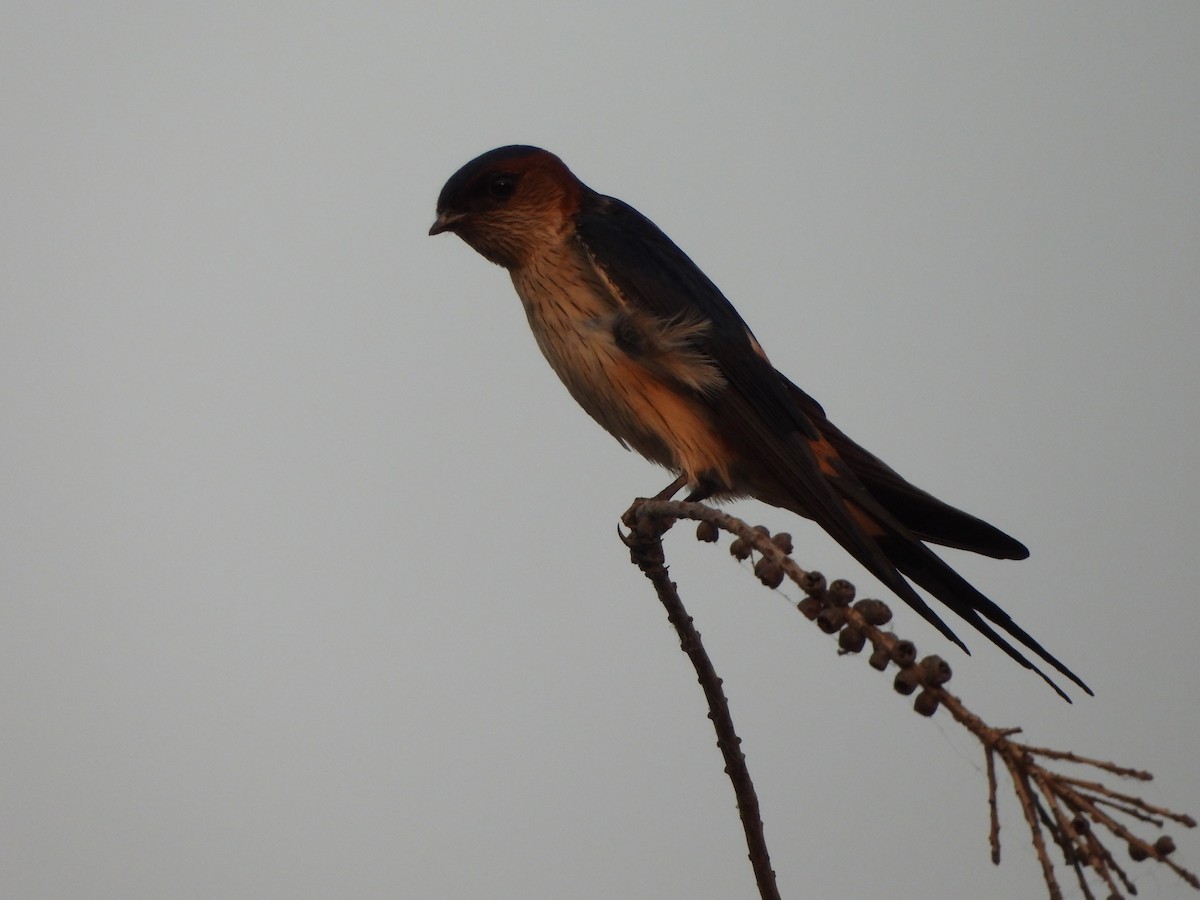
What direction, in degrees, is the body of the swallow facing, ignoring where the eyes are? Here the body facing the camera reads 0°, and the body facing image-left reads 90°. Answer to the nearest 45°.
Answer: approximately 90°
